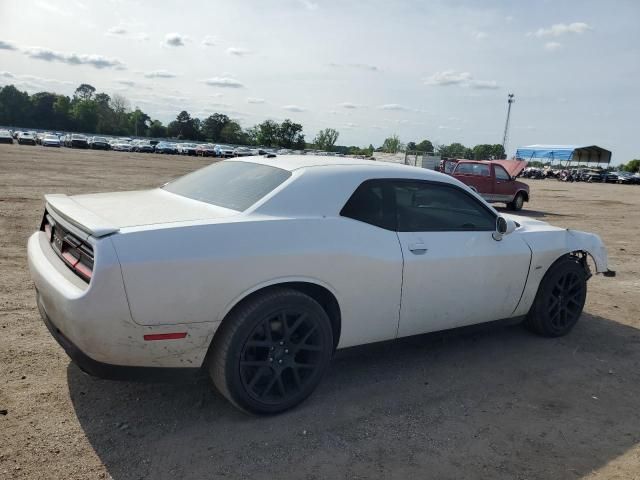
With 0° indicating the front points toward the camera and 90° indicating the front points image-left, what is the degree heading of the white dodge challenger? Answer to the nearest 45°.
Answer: approximately 225°

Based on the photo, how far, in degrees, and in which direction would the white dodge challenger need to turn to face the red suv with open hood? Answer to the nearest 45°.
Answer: approximately 45° to its left
